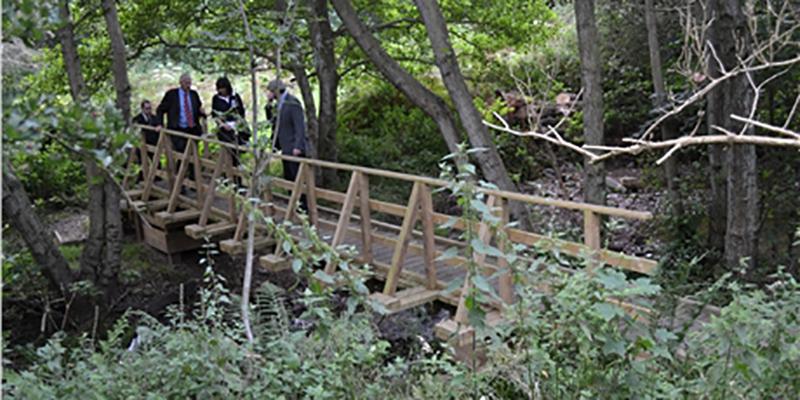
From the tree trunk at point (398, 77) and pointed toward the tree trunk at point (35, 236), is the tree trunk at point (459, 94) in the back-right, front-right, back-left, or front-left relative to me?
back-left

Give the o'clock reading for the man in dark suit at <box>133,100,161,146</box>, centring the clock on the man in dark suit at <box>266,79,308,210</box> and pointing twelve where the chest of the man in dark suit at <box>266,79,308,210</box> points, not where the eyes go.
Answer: the man in dark suit at <box>133,100,161,146</box> is roughly at 2 o'clock from the man in dark suit at <box>266,79,308,210</box>.

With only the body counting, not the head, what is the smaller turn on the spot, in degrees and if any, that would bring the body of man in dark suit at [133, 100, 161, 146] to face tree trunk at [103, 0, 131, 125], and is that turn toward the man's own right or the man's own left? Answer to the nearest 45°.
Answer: approximately 45° to the man's own right

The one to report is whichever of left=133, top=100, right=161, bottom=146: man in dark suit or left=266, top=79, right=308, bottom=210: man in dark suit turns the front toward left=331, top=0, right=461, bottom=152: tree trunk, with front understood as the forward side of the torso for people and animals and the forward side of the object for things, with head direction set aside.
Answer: left=133, top=100, right=161, bottom=146: man in dark suit

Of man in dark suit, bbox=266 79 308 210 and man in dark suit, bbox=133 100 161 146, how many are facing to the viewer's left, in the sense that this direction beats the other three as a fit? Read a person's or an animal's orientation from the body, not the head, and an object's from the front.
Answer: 1

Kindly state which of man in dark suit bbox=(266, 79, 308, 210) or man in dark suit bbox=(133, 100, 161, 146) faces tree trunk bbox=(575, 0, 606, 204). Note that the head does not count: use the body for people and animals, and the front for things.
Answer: man in dark suit bbox=(133, 100, 161, 146)

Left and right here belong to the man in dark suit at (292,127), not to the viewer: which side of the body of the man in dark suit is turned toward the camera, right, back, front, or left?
left

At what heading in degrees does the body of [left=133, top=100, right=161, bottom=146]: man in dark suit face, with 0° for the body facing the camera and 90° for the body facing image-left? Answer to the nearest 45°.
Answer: approximately 315°

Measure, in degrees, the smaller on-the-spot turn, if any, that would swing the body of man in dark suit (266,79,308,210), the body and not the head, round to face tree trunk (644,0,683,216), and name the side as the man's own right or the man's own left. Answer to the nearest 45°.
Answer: approximately 180°

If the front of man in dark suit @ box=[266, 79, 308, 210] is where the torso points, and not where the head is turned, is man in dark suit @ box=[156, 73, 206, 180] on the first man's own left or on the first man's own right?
on the first man's own right

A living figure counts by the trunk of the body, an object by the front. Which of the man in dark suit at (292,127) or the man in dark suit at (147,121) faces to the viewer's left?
the man in dark suit at (292,127)
